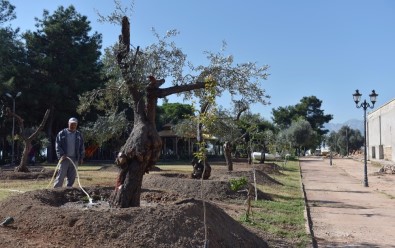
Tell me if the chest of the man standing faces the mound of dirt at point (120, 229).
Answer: yes

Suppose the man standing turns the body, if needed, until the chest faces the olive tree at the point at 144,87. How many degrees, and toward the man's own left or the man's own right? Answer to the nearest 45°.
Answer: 0° — they already face it

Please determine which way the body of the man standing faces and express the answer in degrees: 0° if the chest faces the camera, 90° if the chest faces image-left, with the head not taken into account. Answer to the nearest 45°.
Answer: approximately 0°

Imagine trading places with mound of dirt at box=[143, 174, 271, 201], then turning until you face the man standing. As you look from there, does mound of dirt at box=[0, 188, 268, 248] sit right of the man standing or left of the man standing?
left

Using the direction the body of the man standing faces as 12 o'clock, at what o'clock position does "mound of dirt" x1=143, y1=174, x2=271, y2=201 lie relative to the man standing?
The mound of dirt is roughly at 8 o'clock from the man standing.

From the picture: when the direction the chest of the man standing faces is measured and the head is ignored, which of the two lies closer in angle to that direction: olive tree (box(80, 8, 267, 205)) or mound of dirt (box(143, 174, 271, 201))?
the olive tree

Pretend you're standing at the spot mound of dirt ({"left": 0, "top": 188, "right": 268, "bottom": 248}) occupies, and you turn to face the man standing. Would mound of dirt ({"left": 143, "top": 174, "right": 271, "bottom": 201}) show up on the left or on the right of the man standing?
right
